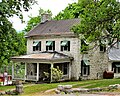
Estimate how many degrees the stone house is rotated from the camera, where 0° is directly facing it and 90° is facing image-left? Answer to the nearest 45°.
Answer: approximately 45°

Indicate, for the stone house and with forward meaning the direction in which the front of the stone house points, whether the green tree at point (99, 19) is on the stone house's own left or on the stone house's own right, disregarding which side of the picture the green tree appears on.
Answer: on the stone house's own left
